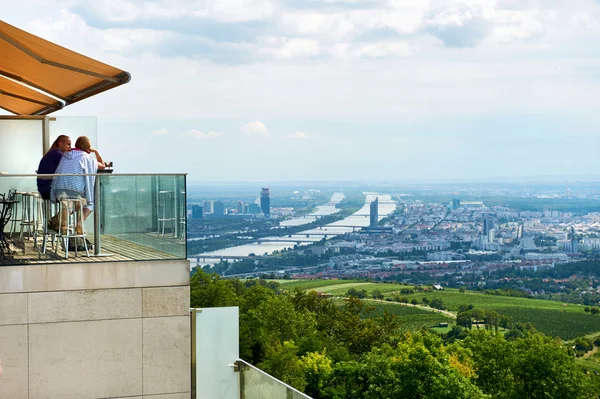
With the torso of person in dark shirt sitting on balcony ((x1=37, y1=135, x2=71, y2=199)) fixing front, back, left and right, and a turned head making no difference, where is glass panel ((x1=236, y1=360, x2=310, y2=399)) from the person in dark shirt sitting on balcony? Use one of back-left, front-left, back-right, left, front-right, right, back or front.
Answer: front-right

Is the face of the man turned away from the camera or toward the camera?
away from the camera

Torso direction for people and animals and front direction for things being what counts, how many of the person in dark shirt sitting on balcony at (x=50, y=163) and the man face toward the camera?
0

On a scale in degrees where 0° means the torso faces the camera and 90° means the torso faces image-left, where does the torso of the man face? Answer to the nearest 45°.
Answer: approximately 225°

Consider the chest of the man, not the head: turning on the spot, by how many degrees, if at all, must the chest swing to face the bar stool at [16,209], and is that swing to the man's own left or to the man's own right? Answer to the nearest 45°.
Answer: approximately 135° to the man's own left

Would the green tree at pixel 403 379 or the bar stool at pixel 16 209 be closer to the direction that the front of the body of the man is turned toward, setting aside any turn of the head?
the green tree

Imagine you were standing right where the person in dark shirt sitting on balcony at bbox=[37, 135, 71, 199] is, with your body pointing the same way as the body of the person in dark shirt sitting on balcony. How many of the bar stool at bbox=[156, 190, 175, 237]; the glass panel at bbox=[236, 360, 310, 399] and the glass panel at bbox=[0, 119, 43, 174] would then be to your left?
1
